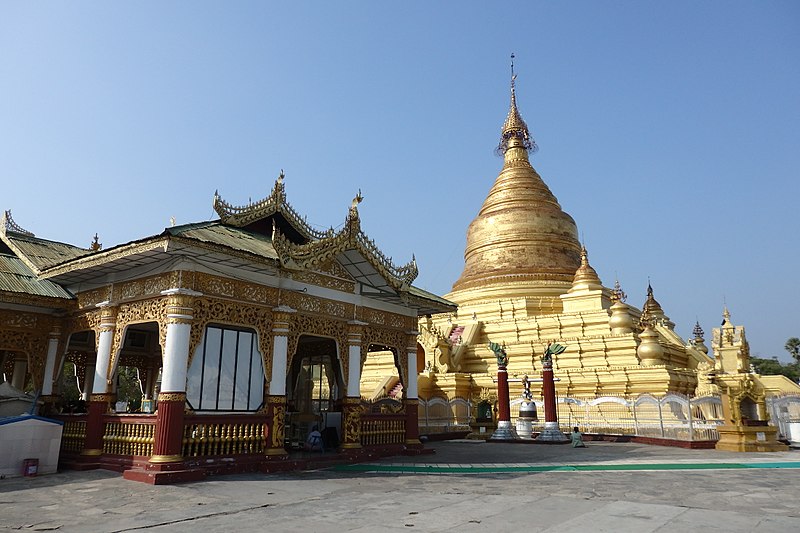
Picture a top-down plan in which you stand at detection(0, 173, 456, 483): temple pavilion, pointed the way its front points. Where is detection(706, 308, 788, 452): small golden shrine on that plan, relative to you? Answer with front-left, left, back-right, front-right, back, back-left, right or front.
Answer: front-left

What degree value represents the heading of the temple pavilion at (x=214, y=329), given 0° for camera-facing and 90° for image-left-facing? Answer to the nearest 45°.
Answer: approximately 315°

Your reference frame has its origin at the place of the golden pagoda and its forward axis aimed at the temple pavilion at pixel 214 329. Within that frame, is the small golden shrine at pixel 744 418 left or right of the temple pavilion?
left

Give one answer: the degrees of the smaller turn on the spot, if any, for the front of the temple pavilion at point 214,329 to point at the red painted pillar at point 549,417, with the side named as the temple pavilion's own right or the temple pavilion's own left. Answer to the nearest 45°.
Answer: approximately 90° to the temple pavilion's own left

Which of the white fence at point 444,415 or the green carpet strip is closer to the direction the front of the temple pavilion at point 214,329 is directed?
the green carpet strip

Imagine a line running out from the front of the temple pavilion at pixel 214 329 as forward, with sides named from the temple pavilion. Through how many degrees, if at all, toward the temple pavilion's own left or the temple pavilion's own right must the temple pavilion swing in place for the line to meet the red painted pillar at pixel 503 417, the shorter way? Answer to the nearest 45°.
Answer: approximately 90° to the temple pavilion's own left

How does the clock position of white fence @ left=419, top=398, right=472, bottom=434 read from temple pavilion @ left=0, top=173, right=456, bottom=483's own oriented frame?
The white fence is roughly at 9 o'clock from the temple pavilion.

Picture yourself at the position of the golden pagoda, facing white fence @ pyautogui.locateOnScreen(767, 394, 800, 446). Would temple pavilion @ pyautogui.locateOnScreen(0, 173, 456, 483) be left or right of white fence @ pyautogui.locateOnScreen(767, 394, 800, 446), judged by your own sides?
right

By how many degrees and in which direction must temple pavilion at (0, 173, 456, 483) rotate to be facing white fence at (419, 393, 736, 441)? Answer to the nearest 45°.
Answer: approximately 45° to its left

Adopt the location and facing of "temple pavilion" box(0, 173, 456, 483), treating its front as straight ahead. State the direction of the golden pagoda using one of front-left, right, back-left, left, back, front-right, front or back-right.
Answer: left

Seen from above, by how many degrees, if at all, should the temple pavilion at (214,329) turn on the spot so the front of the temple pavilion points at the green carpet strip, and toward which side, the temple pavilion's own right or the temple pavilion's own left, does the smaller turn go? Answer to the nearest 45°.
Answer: approximately 45° to the temple pavilion's own left
